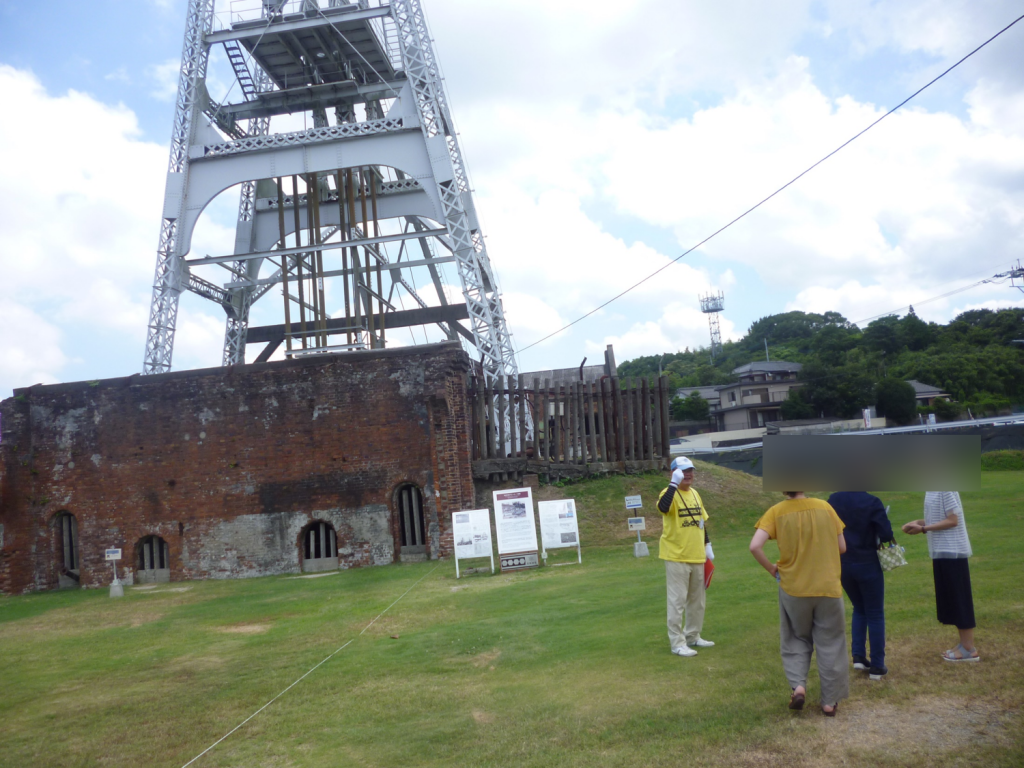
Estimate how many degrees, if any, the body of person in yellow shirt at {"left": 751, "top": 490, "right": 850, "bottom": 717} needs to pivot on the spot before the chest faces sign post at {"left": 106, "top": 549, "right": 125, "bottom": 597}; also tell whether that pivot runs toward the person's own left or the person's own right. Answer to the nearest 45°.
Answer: approximately 45° to the person's own left

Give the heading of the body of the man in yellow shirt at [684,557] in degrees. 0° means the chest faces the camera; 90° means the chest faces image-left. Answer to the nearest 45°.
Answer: approximately 315°

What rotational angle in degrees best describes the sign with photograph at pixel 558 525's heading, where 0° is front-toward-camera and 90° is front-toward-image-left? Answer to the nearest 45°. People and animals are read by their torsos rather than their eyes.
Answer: approximately 0°

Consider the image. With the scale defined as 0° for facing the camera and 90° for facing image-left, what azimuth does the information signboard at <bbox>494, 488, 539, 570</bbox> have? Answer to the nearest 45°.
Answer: approximately 0°

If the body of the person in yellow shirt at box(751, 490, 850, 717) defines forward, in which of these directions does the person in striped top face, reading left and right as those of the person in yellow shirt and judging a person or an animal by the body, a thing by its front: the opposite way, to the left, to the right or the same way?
to the left

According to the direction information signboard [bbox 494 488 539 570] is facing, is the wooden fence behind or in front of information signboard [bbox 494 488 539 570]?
behind

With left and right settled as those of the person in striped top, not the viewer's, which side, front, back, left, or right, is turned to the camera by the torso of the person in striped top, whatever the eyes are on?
left

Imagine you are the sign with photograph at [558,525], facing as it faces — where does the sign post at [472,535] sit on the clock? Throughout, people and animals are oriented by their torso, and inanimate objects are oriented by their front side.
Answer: The sign post is roughly at 3 o'clock from the sign with photograph.

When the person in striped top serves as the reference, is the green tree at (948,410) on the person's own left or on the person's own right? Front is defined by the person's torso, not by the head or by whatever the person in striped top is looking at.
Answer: on the person's own right

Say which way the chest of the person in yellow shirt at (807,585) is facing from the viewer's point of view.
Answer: away from the camera

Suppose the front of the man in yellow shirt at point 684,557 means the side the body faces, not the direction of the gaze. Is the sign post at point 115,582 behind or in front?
behind
